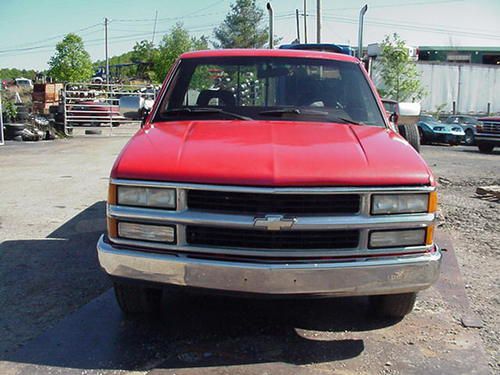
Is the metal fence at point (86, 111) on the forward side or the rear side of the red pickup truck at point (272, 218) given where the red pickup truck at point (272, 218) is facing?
on the rear side

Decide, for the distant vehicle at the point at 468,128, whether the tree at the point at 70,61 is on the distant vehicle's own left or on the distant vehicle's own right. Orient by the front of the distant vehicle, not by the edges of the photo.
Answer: on the distant vehicle's own right
